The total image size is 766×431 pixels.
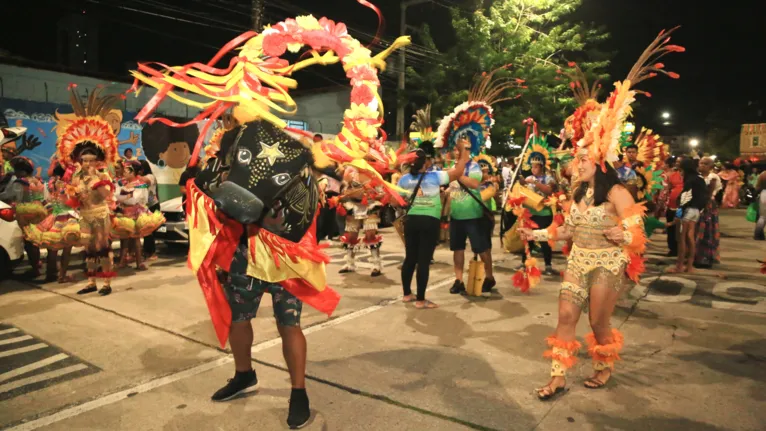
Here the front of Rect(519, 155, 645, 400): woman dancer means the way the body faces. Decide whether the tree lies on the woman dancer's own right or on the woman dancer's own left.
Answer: on the woman dancer's own right

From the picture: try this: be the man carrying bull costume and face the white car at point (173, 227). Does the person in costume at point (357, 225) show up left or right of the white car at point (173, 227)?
right

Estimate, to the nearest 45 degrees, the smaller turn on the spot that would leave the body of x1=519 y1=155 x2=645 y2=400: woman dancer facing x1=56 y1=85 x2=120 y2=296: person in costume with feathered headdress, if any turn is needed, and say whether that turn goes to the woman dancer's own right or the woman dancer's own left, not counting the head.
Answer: approximately 45° to the woman dancer's own right

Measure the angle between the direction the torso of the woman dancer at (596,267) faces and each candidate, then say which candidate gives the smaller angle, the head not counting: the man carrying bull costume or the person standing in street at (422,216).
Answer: the man carrying bull costume

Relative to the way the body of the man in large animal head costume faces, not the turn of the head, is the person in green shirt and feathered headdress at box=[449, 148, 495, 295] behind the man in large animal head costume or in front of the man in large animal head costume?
behind

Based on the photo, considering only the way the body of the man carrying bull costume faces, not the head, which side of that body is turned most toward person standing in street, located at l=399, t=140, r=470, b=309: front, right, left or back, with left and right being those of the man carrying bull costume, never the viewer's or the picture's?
back
